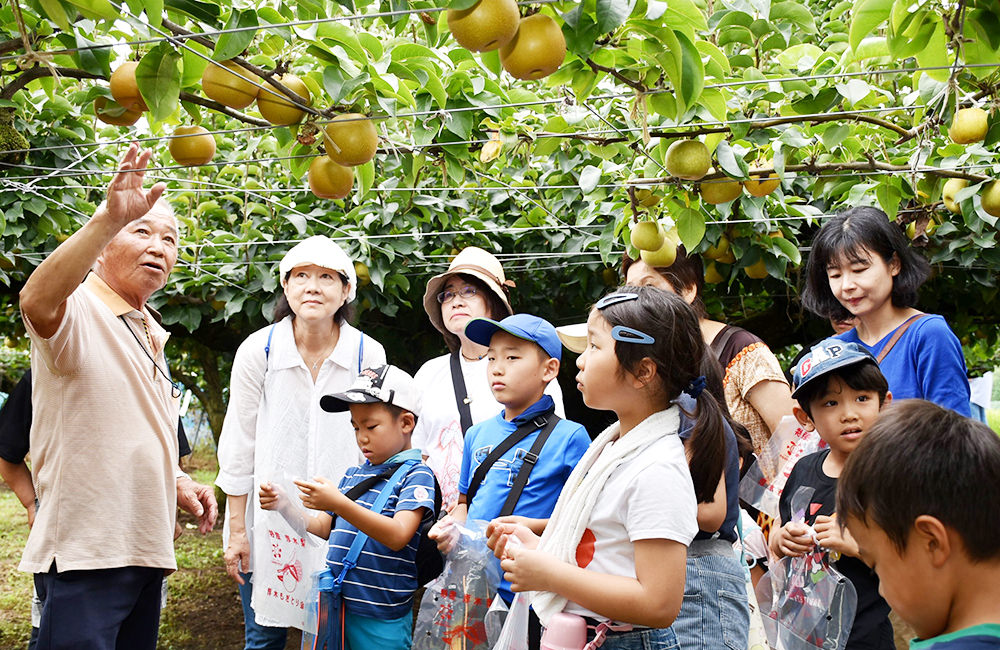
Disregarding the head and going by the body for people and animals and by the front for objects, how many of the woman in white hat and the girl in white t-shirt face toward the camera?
1

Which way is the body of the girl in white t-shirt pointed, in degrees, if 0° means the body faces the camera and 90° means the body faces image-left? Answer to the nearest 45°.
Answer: approximately 90°

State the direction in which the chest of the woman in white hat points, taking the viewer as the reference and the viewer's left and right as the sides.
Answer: facing the viewer

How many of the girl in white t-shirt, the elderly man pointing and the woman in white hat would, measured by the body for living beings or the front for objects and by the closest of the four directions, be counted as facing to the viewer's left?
1

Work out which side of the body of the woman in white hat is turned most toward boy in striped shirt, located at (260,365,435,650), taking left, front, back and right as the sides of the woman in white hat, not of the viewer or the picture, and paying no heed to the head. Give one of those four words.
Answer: front

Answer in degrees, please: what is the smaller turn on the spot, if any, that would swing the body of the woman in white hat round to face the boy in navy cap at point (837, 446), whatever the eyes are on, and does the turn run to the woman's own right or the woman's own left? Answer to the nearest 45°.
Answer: approximately 45° to the woman's own left

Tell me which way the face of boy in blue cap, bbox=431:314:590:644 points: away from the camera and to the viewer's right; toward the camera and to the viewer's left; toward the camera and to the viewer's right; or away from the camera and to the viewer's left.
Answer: toward the camera and to the viewer's left

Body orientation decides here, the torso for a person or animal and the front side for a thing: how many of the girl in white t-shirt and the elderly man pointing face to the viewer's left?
1

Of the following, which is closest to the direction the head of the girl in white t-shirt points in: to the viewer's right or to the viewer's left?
to the viewer's left

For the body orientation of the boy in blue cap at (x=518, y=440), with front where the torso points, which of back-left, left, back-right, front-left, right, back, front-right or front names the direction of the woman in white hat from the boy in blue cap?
right
